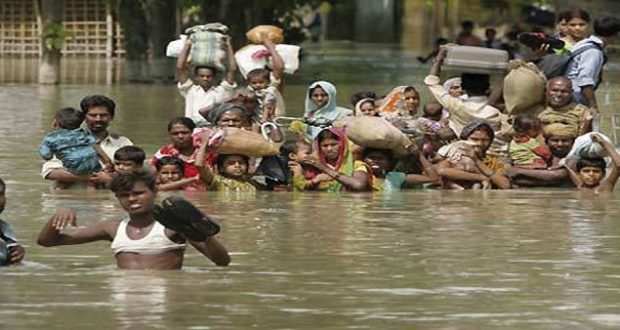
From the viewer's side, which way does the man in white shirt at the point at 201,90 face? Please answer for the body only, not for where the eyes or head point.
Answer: toward the camera

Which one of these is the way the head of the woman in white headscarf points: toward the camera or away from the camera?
toward the camera

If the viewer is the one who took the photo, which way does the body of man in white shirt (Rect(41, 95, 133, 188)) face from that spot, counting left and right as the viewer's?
facing the viewer

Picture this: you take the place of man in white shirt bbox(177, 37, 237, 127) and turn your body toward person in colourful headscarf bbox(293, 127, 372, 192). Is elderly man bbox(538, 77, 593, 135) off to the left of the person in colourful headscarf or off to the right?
left

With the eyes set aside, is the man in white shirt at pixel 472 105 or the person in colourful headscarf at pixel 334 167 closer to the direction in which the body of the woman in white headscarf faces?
the person in colourful headscarf

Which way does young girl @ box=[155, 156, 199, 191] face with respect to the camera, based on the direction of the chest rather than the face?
toward the camera

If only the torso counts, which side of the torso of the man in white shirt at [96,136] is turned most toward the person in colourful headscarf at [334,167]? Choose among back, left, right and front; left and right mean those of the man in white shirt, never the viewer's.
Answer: left
